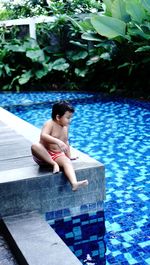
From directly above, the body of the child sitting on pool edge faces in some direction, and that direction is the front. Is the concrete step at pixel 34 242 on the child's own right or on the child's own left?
on the child's own right

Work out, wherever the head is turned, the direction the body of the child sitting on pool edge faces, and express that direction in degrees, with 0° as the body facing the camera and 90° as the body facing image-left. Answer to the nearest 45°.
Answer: approximately 315°
